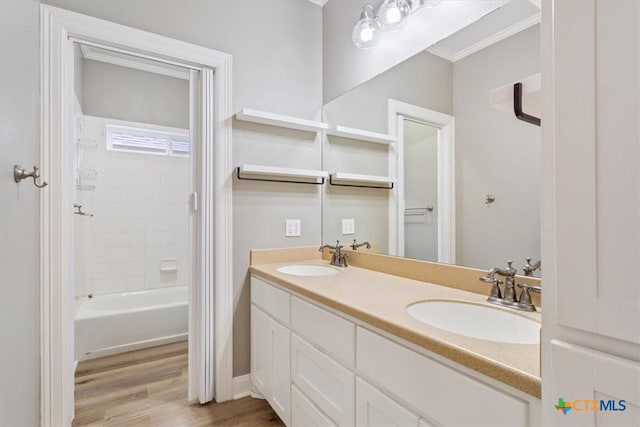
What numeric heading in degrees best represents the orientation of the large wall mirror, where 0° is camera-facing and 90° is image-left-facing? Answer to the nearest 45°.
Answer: approximately 45°

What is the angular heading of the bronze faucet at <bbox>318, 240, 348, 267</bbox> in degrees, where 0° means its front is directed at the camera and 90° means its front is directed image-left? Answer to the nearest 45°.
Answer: approximately 45°

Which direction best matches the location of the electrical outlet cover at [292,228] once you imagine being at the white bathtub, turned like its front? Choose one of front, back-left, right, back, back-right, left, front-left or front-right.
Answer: front-left

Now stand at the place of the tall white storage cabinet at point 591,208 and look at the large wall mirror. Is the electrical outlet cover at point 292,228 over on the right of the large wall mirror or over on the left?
left

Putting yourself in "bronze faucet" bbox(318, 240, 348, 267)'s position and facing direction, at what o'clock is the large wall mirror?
The large wall mirror is roughly at 9 o'clock from the bronze faucet.

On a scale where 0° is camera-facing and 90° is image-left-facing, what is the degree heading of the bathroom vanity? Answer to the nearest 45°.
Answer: approximately 45°

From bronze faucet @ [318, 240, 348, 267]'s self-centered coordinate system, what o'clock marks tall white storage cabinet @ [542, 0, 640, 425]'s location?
The tall white storage cabinet is roughly at 10 o'clock from the bronze faucet.

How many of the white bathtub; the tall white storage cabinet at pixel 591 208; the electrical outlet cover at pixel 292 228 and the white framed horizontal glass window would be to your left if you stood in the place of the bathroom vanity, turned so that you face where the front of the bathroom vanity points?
1

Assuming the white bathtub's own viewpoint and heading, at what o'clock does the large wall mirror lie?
The large wall mirror is roughly at 11 o'clock from the white bathtub.

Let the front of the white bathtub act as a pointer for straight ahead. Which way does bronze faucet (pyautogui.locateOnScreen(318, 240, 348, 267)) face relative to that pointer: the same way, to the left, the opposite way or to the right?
to the right
